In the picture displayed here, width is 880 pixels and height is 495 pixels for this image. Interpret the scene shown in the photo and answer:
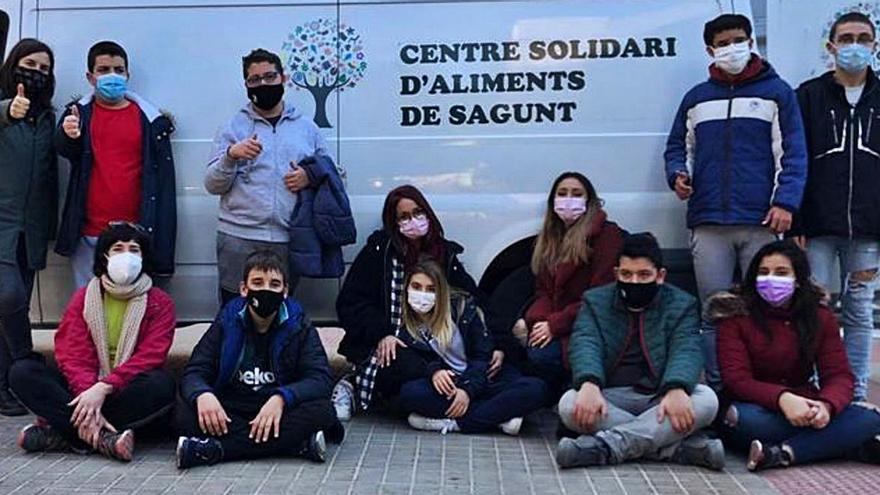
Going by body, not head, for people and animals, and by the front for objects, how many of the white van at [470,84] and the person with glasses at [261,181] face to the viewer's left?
1

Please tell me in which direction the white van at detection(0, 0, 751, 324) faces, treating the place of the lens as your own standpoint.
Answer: facing to the left of the viewer

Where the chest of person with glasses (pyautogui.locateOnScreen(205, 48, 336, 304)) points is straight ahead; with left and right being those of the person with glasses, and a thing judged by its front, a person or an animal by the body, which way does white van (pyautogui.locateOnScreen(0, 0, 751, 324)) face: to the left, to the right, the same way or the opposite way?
to the right

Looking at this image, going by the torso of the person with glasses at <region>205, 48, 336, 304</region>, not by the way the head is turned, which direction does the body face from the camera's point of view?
toward the camera

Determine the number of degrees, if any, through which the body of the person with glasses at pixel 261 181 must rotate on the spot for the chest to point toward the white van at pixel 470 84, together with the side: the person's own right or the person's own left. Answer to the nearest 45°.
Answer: approximately 90° to the person's own left
